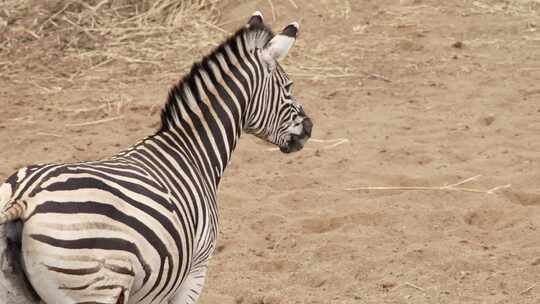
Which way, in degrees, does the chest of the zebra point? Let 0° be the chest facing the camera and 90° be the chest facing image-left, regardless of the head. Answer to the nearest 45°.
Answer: approximately 225°

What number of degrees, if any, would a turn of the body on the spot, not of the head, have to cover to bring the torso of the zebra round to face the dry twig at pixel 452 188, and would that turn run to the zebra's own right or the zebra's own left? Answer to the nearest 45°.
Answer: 0° — it already faces it

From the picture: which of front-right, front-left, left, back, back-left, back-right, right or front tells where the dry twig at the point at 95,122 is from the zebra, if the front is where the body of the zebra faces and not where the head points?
front-left

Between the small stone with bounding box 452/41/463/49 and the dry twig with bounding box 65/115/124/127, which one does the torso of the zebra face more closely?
the small stone

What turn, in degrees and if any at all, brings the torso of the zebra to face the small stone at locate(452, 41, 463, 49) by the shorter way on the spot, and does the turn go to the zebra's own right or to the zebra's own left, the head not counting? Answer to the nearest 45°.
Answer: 0° — it already faces it

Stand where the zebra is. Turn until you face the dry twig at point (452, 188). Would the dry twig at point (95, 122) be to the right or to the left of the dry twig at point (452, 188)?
left
